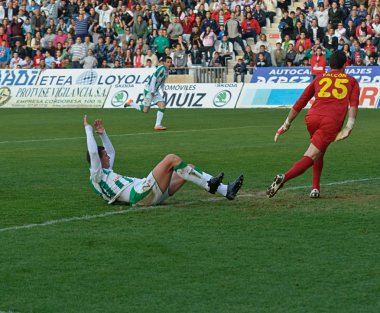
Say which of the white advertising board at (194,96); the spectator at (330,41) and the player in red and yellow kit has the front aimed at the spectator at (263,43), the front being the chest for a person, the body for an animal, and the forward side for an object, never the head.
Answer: the player in red and yellow kit

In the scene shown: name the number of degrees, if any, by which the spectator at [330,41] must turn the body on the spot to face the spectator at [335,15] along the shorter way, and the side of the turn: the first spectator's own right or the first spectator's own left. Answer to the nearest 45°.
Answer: approximately 180°

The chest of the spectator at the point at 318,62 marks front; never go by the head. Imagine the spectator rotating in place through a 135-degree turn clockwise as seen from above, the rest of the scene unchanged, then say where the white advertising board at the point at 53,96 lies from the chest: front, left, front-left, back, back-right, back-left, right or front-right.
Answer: front-left

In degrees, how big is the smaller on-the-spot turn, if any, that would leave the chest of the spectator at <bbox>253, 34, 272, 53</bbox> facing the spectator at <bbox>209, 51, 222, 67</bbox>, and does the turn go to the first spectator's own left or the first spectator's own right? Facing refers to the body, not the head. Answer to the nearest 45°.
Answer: approximately 90° to the first spectator's own right

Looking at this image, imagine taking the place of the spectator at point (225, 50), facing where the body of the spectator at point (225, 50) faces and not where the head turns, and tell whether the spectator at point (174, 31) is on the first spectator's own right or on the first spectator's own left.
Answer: on the first spectator's own right

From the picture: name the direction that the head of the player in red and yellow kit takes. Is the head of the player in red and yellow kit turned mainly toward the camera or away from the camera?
away from the camera

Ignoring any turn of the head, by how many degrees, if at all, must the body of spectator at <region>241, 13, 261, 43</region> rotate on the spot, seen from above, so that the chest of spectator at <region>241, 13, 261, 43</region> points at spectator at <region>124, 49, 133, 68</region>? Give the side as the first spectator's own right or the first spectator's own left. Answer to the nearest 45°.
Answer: approximately 90° to the first spectator's own right

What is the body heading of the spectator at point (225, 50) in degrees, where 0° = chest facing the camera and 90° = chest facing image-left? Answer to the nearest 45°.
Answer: approximately 0°

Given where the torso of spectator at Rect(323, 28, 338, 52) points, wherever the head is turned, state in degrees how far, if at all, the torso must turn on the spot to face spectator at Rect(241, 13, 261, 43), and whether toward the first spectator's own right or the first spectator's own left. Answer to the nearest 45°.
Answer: approximately 135° to the first spectator's own right
